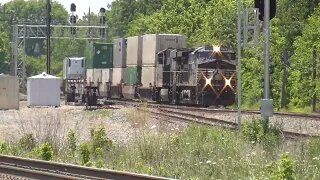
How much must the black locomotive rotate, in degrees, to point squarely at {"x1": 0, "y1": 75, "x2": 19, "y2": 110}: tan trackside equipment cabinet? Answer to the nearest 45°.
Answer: approximately 135° to its right

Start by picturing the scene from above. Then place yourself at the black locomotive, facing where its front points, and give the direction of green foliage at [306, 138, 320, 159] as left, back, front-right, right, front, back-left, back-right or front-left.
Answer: front-right

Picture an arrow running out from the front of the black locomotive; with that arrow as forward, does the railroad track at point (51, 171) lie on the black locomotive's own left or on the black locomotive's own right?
on the black locomotive's own right

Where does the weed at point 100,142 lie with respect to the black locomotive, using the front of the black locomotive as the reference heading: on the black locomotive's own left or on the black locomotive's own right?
on the black locomotive's own right

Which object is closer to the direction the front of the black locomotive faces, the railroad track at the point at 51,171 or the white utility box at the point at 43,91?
the railroad track

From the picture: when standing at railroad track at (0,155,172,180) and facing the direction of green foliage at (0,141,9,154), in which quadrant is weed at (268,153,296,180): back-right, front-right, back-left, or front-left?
back-right

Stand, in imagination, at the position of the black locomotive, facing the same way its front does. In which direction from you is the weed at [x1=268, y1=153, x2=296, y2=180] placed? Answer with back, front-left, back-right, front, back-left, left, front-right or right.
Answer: front-right

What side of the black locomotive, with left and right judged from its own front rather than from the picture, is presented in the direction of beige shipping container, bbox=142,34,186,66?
back

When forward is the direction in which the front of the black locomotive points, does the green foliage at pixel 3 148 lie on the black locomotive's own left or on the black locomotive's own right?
on the black locomotive's own right

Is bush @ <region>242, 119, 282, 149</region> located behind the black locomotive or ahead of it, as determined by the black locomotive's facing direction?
ahead

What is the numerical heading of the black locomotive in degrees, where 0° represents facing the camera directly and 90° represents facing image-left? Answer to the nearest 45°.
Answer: approximately 315°
